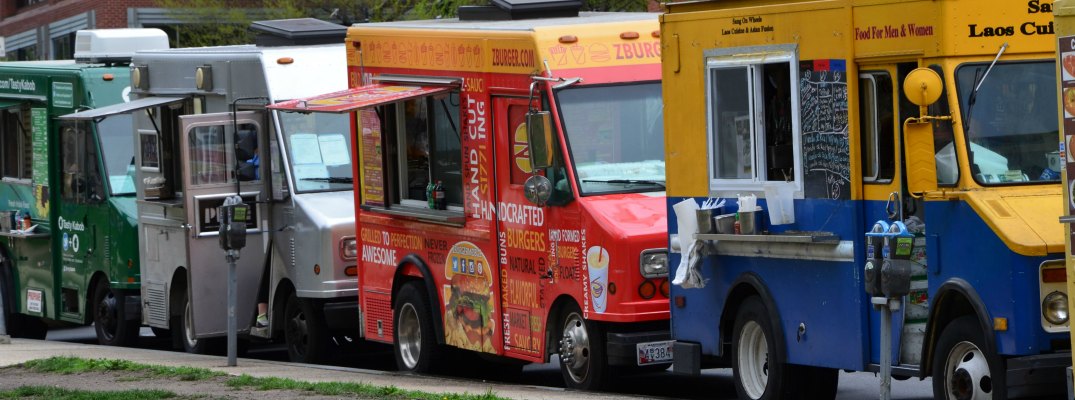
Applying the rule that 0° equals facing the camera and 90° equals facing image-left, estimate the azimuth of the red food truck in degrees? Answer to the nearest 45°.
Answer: approximately 315°

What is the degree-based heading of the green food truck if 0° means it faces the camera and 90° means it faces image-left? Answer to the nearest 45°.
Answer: approximately 315°

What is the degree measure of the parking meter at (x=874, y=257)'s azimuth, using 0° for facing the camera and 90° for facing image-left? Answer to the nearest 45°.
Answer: approximately 45°

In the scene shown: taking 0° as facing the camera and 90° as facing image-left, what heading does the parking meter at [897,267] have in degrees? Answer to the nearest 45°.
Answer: approximately 45°
